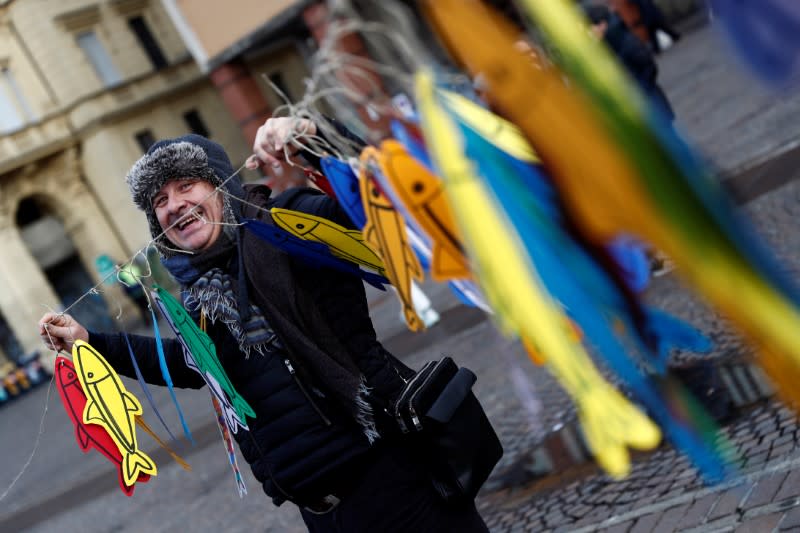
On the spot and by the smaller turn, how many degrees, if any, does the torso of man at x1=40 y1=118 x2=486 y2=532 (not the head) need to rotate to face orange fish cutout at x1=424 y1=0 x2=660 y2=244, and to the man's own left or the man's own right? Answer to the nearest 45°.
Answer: approximately 45° to the man's own left

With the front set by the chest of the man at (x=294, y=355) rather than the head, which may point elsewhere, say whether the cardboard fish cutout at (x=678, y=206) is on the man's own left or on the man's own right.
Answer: on the man's own left
